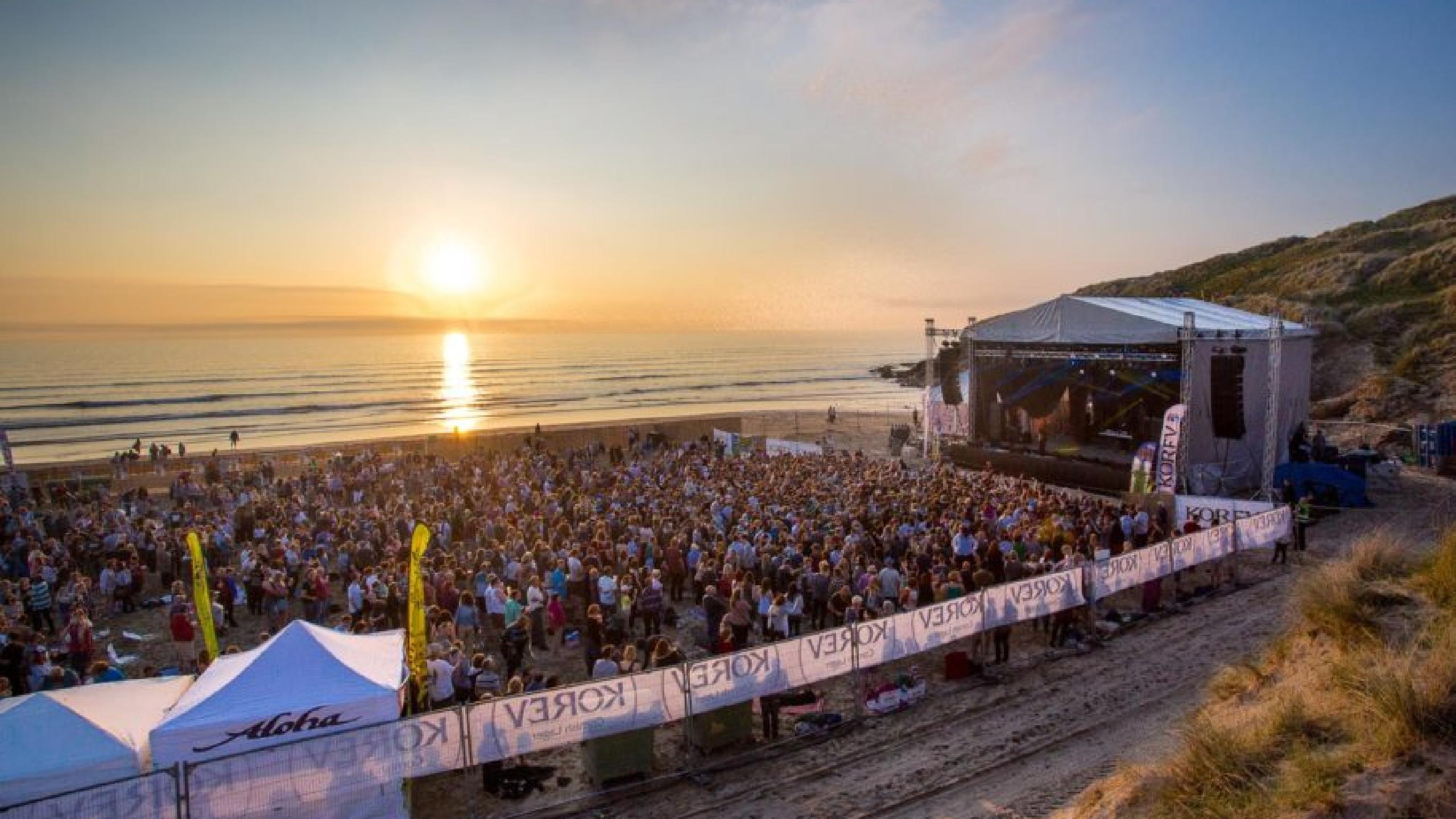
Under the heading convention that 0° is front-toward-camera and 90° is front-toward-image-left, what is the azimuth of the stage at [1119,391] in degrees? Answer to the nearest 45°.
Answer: approximately 45°

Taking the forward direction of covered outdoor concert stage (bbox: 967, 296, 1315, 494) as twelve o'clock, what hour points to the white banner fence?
The white banner fence is roughly at 11 o'clock from the covered outdoor concert stage.

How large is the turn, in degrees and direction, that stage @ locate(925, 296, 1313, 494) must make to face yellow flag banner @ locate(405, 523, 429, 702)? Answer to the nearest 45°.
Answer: approximately 45° to its left

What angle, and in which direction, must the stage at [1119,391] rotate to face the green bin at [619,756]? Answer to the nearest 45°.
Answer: approximately 45° to its left

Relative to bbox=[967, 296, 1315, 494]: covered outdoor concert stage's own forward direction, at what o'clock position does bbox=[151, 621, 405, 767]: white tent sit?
bbox=[151, 621, 405, 767]: white tent is roughly at 11 o'clock from bbox=[967, 296, 1315, 494]: covered outdoor concert stage.

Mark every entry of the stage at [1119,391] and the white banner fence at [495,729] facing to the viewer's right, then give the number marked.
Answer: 0

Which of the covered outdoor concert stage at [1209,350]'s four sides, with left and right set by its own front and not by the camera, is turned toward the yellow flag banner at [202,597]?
front

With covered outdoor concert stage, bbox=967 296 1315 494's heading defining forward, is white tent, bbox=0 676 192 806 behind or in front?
in front

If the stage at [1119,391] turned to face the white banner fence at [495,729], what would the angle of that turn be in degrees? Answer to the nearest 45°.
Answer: approximately 45° to its left

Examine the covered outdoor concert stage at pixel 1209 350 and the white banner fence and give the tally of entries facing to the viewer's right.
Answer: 0
